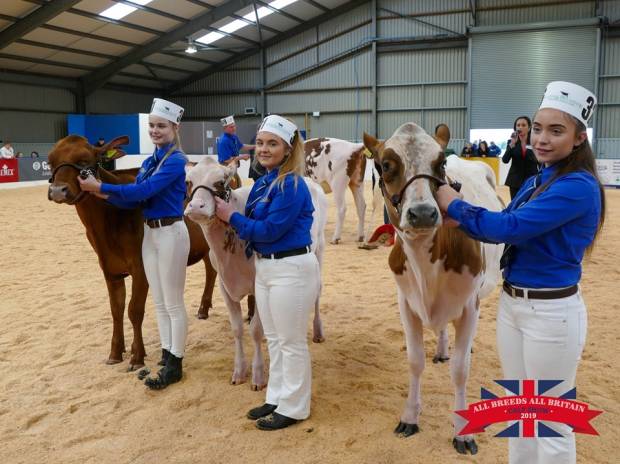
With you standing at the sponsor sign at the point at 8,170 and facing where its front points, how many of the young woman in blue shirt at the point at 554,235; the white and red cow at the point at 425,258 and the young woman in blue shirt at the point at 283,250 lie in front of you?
3

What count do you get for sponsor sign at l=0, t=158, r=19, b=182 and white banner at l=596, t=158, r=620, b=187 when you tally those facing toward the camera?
2

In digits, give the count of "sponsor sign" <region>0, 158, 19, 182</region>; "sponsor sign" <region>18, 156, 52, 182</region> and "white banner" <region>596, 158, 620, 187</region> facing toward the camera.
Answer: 3

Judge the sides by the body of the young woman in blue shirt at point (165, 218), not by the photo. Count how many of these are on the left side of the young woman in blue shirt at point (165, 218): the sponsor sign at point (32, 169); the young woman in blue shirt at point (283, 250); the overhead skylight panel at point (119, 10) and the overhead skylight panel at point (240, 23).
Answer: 1

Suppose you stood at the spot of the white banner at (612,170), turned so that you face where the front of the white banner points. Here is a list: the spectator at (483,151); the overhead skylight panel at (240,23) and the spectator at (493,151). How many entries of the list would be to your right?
3

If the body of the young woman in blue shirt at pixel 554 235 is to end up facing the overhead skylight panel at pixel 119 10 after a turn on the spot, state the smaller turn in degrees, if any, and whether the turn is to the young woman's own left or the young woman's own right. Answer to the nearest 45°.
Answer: approximately 90° to the young woman's own right

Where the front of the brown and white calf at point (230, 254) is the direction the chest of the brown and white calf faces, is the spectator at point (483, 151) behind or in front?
behind
